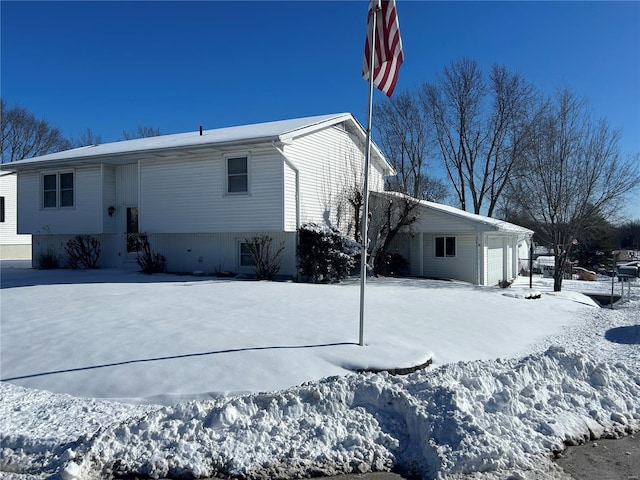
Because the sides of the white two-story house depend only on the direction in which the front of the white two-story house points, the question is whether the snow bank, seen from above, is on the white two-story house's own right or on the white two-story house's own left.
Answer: on the white two-story house's own left

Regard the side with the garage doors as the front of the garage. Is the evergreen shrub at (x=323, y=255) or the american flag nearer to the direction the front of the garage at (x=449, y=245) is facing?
the american flag

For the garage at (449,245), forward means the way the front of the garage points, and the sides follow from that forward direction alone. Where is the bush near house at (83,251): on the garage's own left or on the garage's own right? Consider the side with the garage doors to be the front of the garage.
on the garage's own right

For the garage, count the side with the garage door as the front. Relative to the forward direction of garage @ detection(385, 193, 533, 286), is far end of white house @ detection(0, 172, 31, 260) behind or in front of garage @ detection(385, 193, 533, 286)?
behind

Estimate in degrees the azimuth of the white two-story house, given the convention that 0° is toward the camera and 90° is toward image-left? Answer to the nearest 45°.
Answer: approximately 45°

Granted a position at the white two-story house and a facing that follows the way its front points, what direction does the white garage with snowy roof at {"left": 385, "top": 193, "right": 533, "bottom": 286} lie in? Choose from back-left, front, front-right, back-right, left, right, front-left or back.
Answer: back-left

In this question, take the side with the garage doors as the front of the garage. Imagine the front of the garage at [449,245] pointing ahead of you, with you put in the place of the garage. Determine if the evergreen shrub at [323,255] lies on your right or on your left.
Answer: on your right
